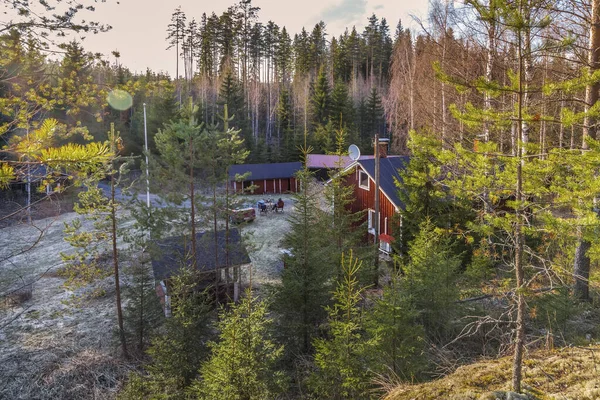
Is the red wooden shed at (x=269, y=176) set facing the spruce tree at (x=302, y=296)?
yes

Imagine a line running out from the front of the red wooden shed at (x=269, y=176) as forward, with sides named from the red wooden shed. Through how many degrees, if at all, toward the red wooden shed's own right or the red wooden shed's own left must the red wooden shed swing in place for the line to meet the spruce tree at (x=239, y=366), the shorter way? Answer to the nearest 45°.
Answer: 0° — it already faces it

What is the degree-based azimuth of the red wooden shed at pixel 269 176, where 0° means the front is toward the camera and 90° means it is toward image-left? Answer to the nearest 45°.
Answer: approximately 0°

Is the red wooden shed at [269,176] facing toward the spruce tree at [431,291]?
yes

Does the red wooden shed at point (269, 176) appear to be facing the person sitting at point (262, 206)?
yes

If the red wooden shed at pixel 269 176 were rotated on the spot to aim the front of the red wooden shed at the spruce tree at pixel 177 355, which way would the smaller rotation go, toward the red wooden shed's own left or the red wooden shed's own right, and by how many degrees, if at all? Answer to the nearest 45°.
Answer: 0° — it already faces it

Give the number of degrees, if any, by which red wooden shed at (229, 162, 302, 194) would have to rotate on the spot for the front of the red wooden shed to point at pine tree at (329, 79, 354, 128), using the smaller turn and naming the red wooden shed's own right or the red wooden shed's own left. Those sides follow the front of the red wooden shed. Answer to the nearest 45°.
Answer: approximately 135° to the red wooden shed's own left

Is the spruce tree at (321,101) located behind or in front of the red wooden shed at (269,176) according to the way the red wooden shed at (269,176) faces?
behind
